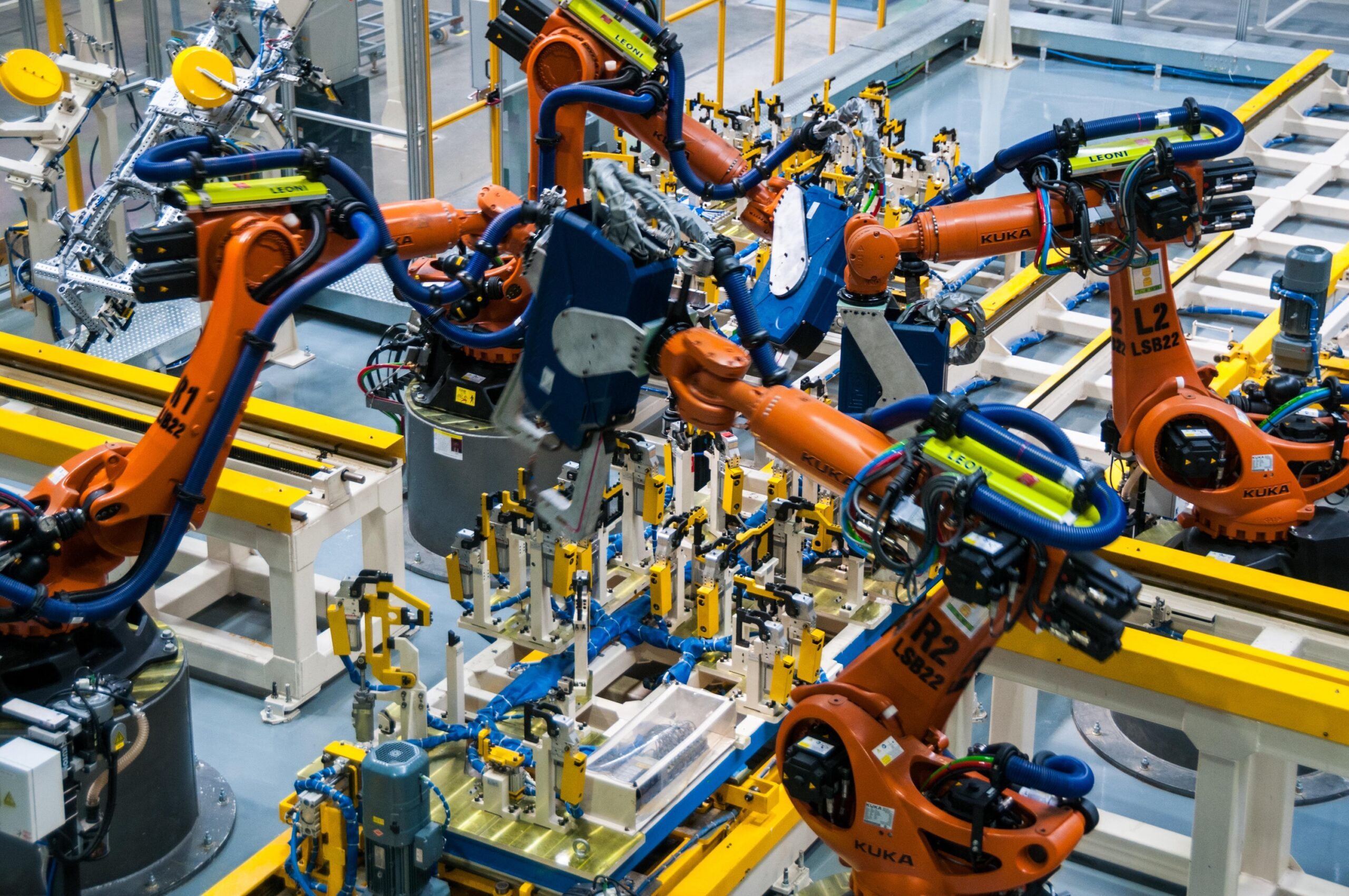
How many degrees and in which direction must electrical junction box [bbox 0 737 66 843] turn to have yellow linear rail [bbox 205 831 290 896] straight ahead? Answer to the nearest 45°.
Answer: approximately 135° to its left

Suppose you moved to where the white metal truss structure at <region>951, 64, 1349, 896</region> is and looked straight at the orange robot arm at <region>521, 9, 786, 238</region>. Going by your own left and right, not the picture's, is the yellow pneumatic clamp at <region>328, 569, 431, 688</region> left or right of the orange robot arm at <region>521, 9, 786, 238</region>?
left

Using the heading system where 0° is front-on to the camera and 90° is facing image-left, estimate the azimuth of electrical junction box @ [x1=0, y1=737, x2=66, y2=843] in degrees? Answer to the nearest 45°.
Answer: approximately 45°

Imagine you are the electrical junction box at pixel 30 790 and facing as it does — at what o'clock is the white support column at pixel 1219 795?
The white support column is roughly at 8 o'clock from the electrical junction box.

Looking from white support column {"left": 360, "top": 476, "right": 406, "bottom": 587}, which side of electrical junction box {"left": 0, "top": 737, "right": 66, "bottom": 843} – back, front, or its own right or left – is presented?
back

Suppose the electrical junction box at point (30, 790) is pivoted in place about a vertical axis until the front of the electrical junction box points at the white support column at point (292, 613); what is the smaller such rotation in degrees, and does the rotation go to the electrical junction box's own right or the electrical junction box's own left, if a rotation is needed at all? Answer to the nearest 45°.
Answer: approximately 180°

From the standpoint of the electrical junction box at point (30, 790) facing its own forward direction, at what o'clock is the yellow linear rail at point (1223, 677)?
The yellow linear rail is roughly at 8 o'clock from the electrical junction box.

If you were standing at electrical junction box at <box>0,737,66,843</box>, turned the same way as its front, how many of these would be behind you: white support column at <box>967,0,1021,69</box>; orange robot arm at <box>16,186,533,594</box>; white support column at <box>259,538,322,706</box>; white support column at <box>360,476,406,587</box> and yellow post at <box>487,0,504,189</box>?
5

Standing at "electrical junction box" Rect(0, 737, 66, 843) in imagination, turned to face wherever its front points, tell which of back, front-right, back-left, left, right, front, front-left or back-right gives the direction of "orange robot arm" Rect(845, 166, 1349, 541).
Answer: back-left

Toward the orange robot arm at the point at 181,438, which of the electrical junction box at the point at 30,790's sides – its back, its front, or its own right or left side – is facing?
back

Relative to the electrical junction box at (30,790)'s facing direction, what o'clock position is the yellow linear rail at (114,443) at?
The yellow linear rail is roughly at 5 o'clock from the electrical junction box.

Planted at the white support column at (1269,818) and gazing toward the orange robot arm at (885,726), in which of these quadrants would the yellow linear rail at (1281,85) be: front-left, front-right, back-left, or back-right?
back-right

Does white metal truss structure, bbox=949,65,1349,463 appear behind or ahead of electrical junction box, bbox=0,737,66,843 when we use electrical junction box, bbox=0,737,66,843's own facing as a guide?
behind

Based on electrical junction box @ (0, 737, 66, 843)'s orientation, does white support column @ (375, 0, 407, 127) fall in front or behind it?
behind

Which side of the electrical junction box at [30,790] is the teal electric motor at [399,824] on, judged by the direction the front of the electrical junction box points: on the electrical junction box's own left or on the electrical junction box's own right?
on the electrical junction box's own left

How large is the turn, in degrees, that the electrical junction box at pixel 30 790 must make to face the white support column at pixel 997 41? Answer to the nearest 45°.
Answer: approximately 180°

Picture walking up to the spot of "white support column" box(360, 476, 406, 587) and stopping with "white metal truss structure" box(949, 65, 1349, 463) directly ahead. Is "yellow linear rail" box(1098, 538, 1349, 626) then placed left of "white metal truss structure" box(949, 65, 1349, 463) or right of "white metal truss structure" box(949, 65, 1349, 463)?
right

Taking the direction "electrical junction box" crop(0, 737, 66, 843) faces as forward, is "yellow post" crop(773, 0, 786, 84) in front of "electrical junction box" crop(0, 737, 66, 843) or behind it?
behind

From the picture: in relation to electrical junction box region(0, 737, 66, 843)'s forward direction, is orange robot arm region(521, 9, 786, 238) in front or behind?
behind
